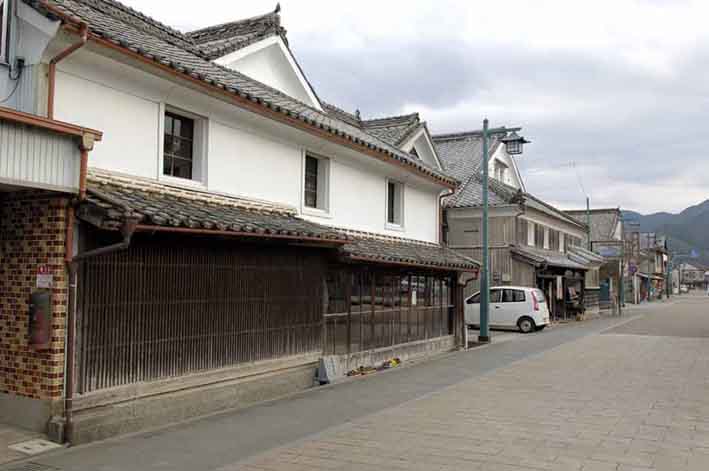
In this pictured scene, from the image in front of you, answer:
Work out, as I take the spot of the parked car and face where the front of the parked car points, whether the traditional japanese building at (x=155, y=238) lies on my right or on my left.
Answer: on my left

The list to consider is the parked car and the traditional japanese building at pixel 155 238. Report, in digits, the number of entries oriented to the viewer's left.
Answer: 1

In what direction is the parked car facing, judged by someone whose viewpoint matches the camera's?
facing to the left of the viewer

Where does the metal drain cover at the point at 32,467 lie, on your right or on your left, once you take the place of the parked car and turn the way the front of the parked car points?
on your left
